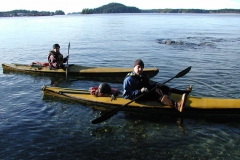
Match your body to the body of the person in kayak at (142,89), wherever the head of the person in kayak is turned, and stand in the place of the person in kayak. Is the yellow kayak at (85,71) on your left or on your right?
on your left

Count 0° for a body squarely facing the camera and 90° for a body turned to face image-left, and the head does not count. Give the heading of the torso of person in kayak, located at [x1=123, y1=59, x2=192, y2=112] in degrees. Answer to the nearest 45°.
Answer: approximately 270°

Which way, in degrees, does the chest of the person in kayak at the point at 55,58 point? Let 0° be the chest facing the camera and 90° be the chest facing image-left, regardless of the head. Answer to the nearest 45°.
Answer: approximately 315°

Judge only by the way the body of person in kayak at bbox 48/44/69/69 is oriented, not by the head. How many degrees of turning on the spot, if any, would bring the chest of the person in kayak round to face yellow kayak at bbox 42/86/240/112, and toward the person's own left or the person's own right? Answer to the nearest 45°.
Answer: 0° — they already face it

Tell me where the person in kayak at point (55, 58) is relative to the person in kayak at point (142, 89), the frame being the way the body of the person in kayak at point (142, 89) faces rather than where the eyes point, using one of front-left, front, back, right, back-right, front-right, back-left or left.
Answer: back-left
